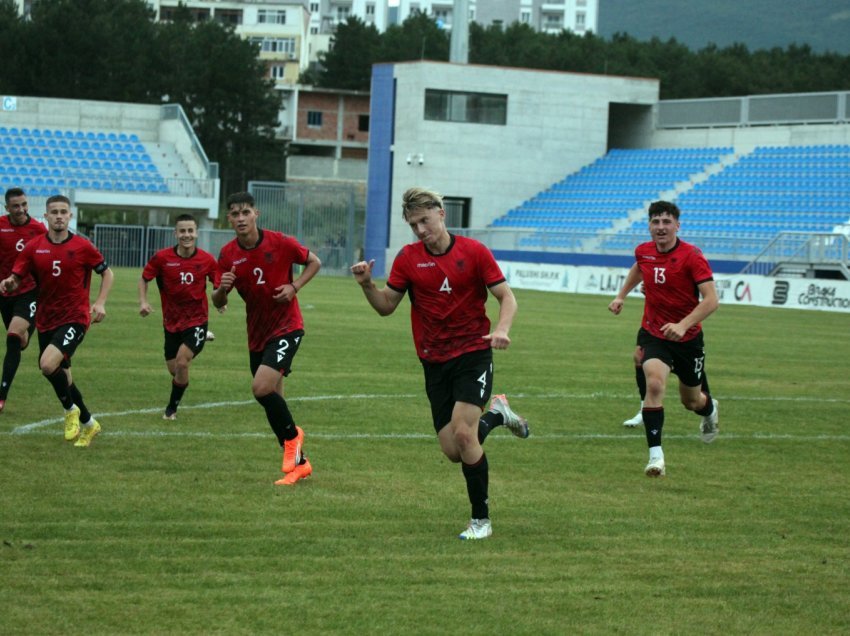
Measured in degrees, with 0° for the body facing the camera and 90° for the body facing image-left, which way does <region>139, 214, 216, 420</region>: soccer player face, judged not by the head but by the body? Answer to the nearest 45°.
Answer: approximately 0°

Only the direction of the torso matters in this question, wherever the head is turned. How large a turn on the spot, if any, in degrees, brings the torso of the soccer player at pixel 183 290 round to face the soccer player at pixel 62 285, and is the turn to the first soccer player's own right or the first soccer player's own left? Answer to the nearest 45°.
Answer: approximately 45° to the first soccer player's own right

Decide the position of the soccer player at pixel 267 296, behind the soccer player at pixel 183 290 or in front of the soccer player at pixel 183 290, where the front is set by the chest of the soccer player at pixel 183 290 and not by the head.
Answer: in front

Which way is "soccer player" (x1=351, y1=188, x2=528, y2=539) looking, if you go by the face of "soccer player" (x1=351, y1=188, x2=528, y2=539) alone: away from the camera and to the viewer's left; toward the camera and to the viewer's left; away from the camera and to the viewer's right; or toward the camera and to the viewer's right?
toward the camera and to the viewer's left

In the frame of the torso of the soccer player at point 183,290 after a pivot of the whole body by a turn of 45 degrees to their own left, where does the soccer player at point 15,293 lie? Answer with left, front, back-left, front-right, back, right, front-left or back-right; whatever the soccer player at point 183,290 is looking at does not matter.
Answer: back-right

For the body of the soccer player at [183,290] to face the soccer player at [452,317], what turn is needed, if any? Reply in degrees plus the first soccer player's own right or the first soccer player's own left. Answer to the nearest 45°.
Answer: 0° — they already face them

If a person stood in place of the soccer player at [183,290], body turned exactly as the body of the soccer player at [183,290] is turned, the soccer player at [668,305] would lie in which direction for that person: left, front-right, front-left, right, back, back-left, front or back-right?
front-left
